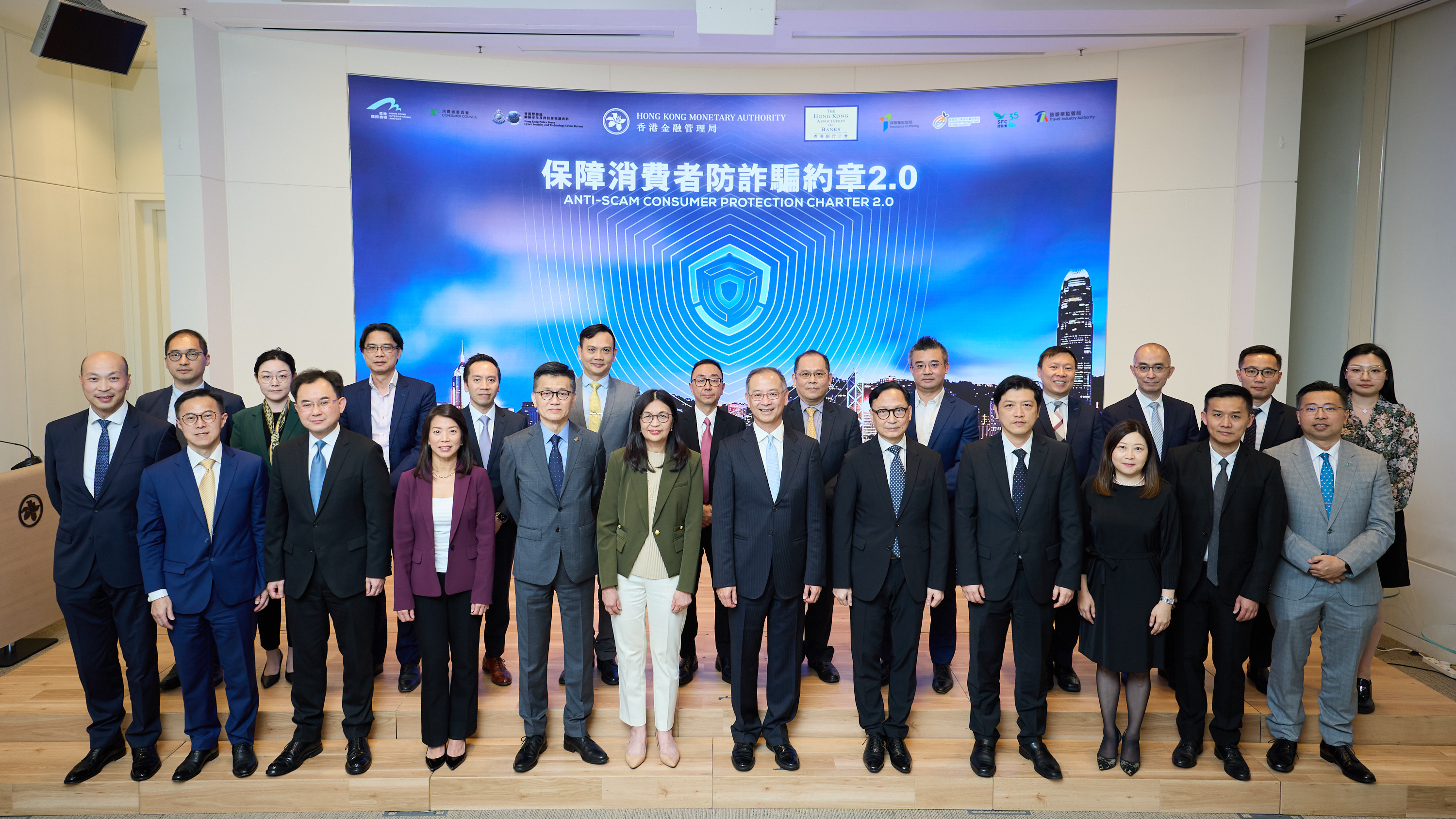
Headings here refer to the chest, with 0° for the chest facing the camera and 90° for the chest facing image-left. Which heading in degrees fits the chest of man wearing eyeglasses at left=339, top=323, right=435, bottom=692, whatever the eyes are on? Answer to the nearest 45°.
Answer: approximately 0°

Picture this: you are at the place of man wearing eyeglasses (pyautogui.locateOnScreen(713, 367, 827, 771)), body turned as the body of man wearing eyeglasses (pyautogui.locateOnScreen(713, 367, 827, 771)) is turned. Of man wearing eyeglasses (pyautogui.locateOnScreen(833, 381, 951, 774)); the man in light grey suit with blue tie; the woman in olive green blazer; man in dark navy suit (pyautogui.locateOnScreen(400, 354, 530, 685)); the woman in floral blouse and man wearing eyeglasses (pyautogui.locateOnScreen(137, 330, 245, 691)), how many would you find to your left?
3

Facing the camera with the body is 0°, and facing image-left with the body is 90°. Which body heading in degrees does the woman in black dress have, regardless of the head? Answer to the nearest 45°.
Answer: approximately 0°

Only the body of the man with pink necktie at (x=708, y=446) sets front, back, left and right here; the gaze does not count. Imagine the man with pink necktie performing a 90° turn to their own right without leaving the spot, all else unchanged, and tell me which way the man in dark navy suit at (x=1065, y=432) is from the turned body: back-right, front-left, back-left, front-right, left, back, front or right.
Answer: back

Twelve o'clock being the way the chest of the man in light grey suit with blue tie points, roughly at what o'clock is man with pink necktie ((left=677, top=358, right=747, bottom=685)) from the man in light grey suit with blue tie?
The man with pink necktie is roughly at 2 o'clock from the man in light grey suit with blue tie.

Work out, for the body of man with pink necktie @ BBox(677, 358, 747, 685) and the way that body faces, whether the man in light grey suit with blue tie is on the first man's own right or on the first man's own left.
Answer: on the first man's own left

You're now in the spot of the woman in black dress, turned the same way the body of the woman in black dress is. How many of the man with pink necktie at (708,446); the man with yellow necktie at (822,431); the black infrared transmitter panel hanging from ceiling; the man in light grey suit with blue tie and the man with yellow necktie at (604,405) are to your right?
4

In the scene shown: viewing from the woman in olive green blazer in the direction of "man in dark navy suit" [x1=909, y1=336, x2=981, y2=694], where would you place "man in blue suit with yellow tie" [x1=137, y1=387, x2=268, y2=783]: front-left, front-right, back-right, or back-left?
back-left

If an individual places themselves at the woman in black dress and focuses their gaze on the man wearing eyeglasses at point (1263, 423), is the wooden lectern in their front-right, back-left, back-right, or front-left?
back-left
